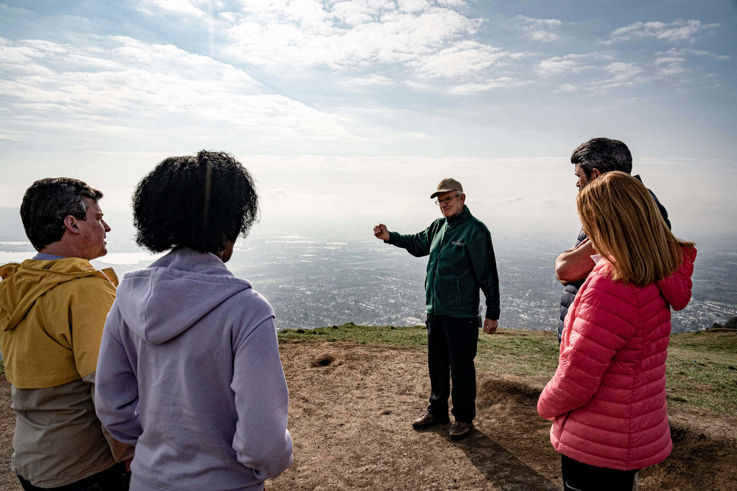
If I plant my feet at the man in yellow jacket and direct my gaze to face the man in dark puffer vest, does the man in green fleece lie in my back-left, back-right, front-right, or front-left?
front-left

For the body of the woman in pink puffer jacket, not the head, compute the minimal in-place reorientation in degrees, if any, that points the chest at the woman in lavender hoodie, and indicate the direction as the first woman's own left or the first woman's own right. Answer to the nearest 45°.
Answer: approximately 90° to the first woman's own left

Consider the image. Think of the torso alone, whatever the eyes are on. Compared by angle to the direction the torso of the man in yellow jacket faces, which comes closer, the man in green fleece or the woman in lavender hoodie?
the man in green fleece

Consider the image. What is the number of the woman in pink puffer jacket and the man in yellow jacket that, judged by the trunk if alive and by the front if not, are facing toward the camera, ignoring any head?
0

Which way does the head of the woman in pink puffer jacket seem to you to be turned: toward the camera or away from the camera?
away from the camera

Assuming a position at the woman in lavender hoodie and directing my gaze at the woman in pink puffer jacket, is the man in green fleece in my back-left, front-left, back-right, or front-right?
front-left

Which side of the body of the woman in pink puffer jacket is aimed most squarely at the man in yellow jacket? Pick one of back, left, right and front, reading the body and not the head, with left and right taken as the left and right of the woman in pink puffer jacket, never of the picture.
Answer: left

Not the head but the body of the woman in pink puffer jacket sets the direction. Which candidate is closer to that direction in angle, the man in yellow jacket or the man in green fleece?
the man in green fleece

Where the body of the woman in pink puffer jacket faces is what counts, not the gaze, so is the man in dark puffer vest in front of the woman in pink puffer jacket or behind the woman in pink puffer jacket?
in front

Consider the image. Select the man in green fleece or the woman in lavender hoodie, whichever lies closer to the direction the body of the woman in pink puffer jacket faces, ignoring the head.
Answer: the man in green fleece

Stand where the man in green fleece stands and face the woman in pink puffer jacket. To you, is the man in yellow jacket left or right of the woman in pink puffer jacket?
right

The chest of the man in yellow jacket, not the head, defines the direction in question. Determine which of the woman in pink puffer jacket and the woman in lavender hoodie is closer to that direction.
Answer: the woman in pink puffer jacket

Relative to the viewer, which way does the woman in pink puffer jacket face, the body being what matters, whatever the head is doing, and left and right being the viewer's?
facing away from the viewer and to the left of the viewer

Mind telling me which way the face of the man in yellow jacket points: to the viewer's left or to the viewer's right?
to the viewer's right

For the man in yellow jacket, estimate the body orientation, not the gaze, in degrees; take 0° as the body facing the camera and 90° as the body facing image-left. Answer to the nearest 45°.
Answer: approximately 225°
